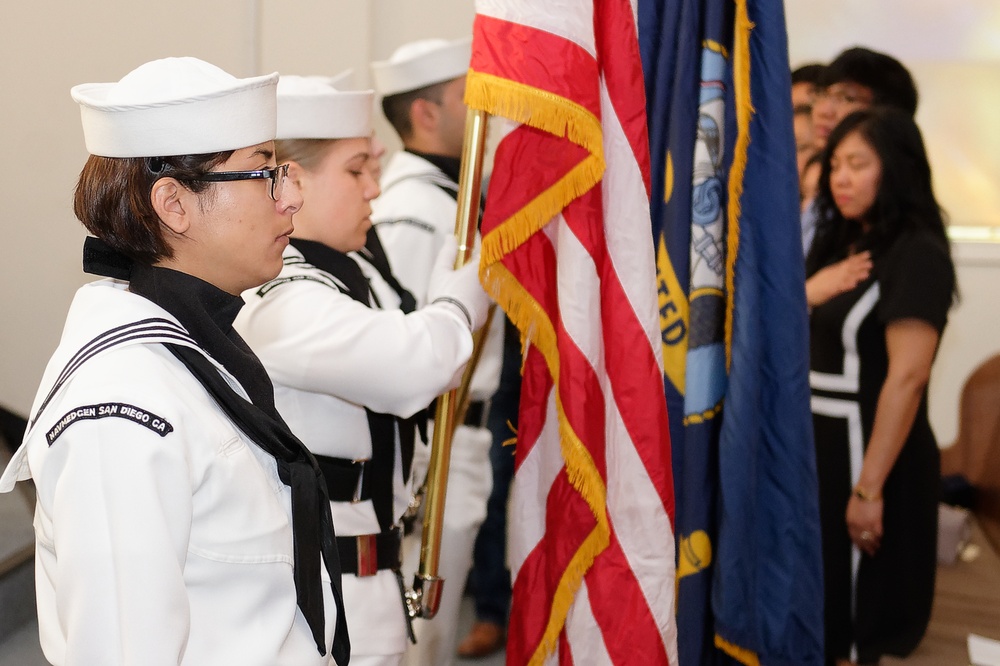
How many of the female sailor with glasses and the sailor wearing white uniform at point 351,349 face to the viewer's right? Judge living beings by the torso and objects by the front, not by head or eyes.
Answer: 2

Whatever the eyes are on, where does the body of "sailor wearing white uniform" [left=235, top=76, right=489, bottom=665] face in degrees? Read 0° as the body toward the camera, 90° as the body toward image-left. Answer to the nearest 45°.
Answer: approximately 270°

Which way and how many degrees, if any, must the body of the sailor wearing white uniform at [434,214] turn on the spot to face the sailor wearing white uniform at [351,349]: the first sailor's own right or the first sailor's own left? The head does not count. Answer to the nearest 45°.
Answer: approximately 90° to the first sailor's own right

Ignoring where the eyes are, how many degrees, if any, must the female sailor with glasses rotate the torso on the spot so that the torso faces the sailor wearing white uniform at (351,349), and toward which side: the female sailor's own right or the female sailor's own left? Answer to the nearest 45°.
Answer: approximately 45° to the female sailor's own left

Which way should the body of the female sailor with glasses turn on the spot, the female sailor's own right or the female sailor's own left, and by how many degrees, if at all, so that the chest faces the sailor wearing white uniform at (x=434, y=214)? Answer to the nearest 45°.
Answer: approximately 45° to the female sailor's own left

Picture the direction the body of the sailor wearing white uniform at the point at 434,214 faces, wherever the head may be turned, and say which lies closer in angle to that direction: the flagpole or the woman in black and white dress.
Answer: the woman in black and white dress
